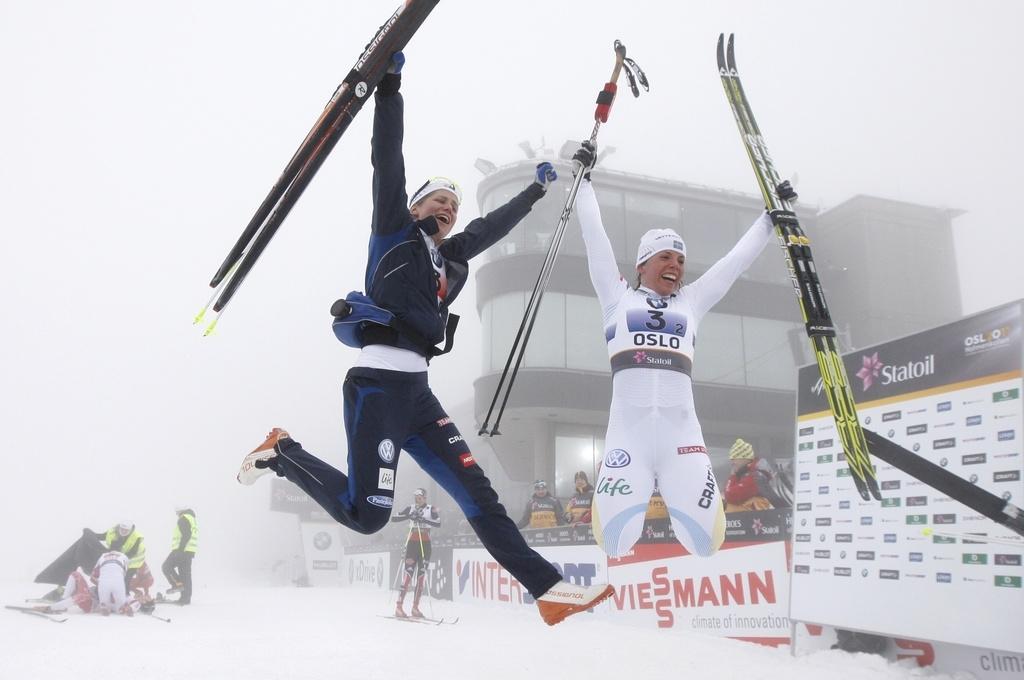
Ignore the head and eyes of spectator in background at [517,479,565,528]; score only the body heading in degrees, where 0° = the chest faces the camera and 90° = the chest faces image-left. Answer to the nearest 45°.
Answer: approximately 0°

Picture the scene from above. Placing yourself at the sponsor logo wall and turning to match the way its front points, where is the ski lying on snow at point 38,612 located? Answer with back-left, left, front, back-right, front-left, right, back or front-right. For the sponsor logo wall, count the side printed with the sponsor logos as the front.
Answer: front-right

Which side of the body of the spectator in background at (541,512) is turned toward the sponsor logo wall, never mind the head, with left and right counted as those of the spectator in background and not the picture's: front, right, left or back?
front

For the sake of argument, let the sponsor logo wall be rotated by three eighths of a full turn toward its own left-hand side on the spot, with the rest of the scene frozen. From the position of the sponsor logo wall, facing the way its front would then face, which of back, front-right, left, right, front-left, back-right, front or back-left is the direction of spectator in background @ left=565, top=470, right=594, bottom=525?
back-left

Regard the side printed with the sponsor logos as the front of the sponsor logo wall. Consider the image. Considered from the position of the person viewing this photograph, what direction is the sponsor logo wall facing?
facing the viewer and to the left of the viewer

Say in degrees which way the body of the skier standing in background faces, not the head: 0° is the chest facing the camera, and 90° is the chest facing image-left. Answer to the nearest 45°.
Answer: approximately 0°

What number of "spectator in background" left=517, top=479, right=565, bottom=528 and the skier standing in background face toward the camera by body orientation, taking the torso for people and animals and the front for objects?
2

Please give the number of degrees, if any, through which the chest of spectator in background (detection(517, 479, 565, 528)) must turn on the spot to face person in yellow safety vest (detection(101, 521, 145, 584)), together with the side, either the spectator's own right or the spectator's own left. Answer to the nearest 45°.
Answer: approximately 90° to the spectator's own right

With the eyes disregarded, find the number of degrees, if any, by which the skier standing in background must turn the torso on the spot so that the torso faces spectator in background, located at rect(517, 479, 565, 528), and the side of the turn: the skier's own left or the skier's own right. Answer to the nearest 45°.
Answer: approximately 135° to the skier's own left
